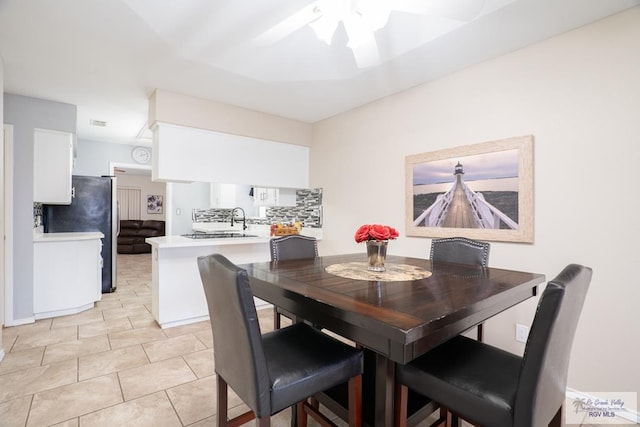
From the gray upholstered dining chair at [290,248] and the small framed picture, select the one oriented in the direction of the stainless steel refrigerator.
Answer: the small framed picture

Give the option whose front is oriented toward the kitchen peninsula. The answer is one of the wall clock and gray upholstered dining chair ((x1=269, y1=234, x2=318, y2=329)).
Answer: the wall clock

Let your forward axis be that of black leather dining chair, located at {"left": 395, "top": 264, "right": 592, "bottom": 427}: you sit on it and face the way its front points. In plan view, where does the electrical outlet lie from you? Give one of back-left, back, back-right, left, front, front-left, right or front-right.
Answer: front-right

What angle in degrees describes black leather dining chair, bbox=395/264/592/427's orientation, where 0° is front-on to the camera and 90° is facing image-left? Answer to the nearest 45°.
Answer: approximately 135°

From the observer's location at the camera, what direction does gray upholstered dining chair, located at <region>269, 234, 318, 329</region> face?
facing the viewer and to the right of the viewer

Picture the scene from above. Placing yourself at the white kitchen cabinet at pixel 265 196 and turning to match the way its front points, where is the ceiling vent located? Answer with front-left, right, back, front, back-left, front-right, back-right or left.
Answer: right

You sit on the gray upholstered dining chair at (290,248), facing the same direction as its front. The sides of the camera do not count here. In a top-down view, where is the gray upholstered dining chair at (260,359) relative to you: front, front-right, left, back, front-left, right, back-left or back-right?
front-right

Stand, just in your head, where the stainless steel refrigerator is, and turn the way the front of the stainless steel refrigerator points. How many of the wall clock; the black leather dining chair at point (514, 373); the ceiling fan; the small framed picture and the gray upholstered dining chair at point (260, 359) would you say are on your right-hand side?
3

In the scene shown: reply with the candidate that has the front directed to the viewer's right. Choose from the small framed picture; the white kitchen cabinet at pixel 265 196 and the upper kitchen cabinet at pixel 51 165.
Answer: the upper kitchen cabinet
